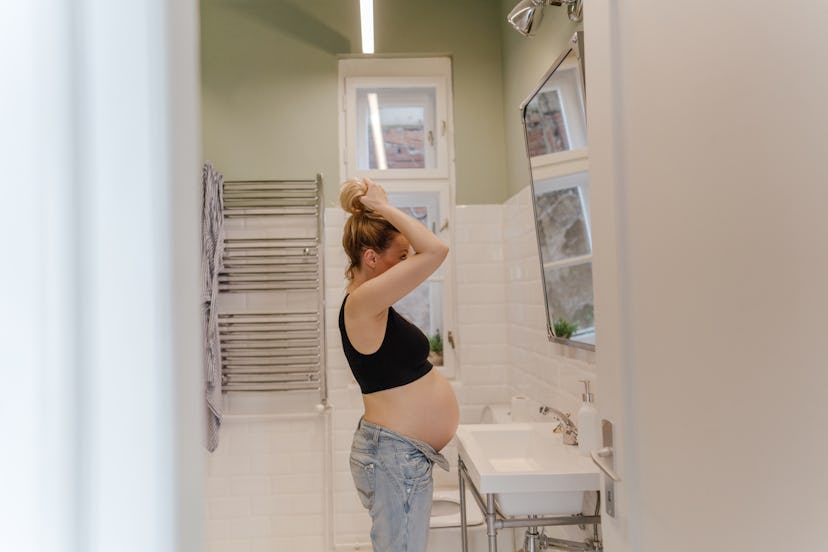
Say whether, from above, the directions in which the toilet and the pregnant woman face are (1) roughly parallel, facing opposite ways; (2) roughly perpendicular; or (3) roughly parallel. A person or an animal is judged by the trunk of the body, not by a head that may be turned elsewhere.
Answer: roughly perpendicular

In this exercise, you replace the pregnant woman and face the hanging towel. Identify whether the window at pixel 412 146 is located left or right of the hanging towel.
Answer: right

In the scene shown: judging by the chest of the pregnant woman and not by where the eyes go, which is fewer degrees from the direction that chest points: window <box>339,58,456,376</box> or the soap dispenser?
the soap dispenser

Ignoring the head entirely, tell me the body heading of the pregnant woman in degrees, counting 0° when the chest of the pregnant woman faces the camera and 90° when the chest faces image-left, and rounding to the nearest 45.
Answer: approximately 270°

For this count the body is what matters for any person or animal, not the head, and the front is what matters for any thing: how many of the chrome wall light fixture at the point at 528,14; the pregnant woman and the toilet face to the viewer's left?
1

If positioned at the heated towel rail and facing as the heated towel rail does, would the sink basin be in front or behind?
in front

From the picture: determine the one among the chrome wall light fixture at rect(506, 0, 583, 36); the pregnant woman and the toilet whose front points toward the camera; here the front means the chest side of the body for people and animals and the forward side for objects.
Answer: the toilet

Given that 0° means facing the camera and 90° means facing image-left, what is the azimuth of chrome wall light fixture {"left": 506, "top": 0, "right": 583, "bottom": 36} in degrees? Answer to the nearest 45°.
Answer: approximately 90°

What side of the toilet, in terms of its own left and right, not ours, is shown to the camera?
front

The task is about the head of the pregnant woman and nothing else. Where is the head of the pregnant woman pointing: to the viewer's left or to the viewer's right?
to the viewer's right

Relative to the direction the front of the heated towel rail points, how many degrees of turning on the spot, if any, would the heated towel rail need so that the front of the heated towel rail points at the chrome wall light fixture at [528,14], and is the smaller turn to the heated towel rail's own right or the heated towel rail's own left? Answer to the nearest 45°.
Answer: approximately 45° to the heated towel rail's own left
